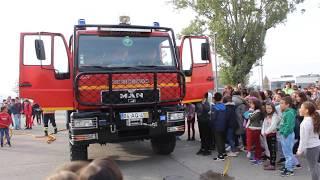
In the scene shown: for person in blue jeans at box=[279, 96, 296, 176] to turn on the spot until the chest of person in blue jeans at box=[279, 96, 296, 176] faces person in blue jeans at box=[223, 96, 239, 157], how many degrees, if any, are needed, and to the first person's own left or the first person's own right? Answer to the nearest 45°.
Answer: approximately 45° to the first person's own right

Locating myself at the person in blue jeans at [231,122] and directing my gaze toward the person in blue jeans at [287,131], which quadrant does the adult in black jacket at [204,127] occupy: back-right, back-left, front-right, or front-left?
back-right

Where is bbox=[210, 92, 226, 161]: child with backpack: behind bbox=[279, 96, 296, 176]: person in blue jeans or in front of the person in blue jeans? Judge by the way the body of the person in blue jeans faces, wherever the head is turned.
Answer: in front

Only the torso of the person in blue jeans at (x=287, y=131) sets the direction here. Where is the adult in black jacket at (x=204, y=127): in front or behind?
in front

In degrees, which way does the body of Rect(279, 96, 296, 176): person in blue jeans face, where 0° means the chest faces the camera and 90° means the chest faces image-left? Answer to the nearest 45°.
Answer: approximately 90°

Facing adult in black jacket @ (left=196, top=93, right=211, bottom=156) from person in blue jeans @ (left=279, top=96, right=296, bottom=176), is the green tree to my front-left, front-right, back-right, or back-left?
front-right

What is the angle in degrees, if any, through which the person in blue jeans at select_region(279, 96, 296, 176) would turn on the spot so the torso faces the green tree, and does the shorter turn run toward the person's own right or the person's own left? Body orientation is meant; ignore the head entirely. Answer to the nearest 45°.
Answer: approximately 90° to the person's own right
